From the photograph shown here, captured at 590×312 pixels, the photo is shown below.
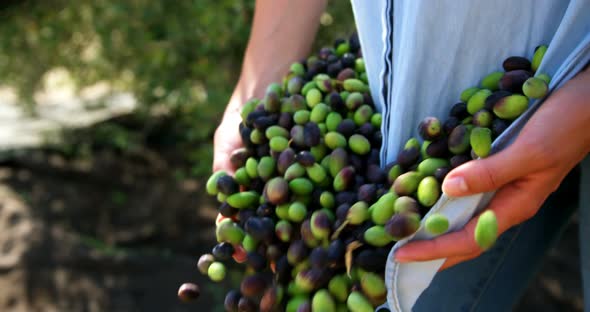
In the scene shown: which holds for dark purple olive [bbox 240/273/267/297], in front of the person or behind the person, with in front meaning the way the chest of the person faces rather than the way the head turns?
in front

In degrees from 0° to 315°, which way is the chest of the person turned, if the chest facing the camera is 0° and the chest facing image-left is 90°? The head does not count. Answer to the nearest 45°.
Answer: approximately 45°
